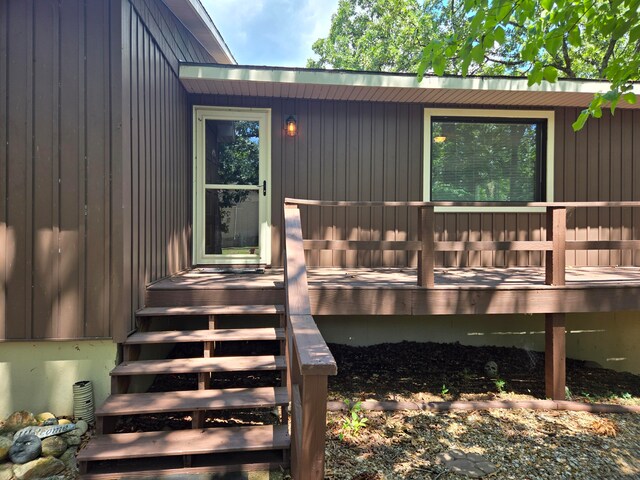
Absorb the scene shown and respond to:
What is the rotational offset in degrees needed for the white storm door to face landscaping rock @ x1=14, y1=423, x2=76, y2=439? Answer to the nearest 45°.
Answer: approximately 45° to its right

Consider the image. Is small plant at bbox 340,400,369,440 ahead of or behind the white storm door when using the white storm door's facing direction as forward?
ahead

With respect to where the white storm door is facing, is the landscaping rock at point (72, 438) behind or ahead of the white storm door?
ahead

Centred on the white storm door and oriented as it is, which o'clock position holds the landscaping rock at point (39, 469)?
The landscaping rock is roughly at 1 o'clock from the white storm door.

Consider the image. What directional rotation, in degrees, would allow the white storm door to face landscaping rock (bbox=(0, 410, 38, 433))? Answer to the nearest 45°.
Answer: approximately 45° to its right

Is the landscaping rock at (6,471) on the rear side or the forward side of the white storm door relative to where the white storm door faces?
on the forward side

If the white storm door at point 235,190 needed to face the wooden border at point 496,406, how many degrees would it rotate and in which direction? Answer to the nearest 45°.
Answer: approximately 45° to its left

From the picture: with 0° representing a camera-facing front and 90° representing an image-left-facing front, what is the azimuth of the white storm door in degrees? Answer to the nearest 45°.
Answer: approximately 0°

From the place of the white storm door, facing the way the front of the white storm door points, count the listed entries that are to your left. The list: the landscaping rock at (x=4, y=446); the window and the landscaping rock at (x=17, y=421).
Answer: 1
